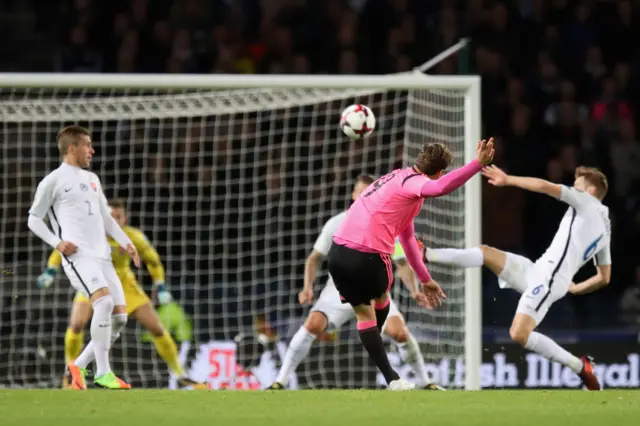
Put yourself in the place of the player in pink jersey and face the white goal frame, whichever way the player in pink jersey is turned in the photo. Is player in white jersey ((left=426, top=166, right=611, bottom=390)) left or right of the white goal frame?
right

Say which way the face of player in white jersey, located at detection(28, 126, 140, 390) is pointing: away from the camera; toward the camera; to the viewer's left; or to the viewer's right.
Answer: to the viewer's right

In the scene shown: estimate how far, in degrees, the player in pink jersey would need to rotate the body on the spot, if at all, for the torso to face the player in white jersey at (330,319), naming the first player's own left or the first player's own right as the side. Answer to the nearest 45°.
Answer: approximately 45° to the first player's own left

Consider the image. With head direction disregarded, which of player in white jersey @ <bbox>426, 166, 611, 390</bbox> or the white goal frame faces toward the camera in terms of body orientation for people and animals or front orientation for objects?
the white goal frame

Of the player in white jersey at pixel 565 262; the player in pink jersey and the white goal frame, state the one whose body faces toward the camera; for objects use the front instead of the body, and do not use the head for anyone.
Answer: the white goal frame

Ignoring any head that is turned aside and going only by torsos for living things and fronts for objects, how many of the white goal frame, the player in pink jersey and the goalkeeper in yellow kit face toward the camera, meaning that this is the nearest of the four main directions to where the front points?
2

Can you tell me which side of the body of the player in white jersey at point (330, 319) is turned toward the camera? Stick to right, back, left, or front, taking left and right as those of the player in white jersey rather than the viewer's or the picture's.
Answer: front

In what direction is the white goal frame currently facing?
toward the camera

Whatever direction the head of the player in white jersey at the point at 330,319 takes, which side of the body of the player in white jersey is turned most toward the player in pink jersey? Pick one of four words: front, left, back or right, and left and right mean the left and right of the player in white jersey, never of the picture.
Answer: front

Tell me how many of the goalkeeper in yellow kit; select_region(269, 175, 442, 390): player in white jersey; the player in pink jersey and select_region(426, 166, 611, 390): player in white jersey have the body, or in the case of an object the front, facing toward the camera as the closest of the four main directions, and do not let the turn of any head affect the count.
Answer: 2

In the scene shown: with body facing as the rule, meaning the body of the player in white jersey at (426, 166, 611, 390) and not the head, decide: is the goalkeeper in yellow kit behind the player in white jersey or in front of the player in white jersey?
in front

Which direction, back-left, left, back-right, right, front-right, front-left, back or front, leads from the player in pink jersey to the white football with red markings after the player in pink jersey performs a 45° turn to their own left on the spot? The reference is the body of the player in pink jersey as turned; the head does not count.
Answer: front

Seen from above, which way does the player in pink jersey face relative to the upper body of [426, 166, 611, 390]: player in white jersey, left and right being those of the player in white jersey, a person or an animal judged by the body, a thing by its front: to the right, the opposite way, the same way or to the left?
to the right

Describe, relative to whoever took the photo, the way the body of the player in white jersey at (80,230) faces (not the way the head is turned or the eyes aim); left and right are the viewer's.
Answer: facing the viewer and to the right of the viewer

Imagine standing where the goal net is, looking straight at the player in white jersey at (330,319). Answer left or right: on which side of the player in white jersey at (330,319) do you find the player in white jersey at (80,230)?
right

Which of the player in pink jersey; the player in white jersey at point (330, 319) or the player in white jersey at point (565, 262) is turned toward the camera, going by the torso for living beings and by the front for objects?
the player in white jersey at point (330, 319)
